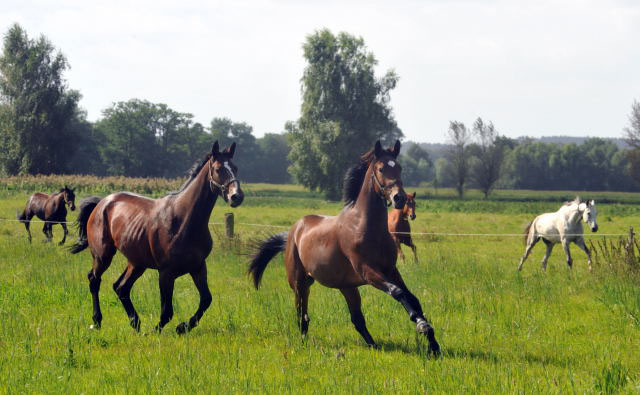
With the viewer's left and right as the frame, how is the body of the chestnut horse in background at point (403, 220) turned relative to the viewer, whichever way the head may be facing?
facing the viewer and to the right of the viewer

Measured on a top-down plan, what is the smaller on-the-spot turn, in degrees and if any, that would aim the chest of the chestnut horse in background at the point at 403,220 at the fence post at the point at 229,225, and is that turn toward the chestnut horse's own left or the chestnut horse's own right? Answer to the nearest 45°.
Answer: approximately 135° to the chestnut horse's own right

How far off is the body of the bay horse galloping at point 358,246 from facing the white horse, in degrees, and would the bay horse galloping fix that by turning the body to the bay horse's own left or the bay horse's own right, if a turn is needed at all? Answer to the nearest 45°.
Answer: approximately 90° to the bay horse's own left

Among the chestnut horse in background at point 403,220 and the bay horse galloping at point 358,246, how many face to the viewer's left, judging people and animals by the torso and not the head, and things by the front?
0

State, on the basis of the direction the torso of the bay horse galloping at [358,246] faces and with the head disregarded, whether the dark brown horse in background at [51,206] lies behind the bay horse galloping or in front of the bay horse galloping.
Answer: behind

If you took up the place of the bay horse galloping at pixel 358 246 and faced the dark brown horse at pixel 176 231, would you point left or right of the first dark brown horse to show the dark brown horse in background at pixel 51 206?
right

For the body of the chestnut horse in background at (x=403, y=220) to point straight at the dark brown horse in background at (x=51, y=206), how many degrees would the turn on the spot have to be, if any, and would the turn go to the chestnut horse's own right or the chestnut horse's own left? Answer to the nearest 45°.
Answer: approximately 135° to the chestnut horse's own right

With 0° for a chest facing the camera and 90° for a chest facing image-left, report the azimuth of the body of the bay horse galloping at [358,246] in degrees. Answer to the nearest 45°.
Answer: approximately 315°

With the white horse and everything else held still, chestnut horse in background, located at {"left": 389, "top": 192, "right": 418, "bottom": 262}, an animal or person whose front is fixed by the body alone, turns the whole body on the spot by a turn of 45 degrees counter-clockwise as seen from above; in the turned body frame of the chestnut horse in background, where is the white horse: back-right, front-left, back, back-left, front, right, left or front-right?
front

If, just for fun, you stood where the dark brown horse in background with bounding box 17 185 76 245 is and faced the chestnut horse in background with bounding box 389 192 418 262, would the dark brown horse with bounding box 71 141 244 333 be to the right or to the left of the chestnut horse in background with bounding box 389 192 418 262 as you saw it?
right

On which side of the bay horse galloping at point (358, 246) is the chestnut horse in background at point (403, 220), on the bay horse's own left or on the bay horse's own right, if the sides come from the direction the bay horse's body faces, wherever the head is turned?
on the bay horse's own left
